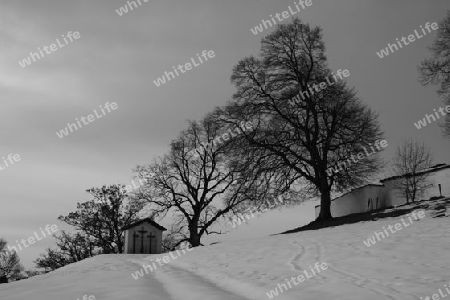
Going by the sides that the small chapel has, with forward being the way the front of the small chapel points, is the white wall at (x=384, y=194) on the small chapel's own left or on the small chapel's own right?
on the small chapel's own left

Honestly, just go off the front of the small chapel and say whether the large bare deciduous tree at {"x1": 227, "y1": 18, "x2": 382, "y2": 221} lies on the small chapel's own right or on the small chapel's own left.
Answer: on the small chapel's own left

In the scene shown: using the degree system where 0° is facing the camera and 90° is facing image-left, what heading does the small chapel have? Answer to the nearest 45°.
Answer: approximately 0°
